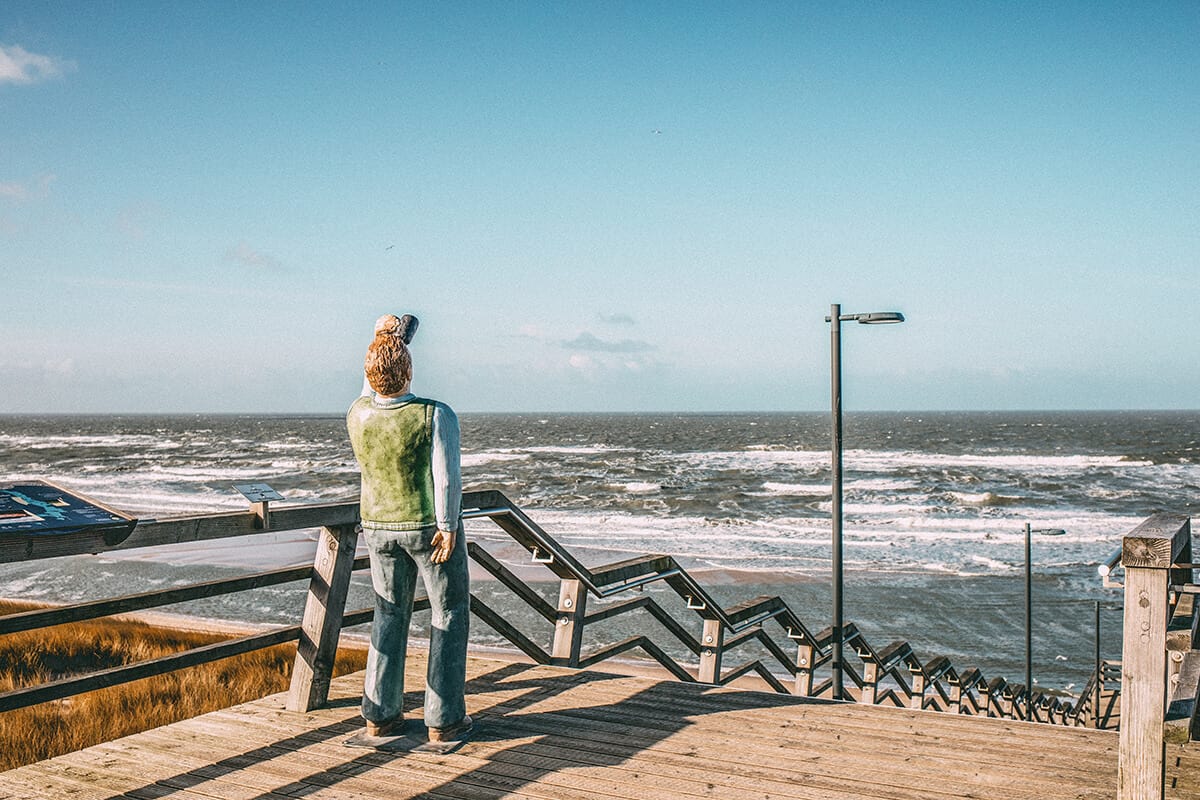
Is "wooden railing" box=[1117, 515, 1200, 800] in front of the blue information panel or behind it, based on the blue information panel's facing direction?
in front

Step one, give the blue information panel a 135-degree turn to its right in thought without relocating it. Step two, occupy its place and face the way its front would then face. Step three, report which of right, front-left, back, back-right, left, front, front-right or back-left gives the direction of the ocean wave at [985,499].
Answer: back-right

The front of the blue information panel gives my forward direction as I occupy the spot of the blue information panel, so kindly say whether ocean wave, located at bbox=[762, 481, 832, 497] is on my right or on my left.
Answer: on my left

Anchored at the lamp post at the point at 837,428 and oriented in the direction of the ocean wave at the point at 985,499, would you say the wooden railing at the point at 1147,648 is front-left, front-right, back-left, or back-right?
back-right

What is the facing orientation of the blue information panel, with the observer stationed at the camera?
facing the viewer and to the right of the viewer
